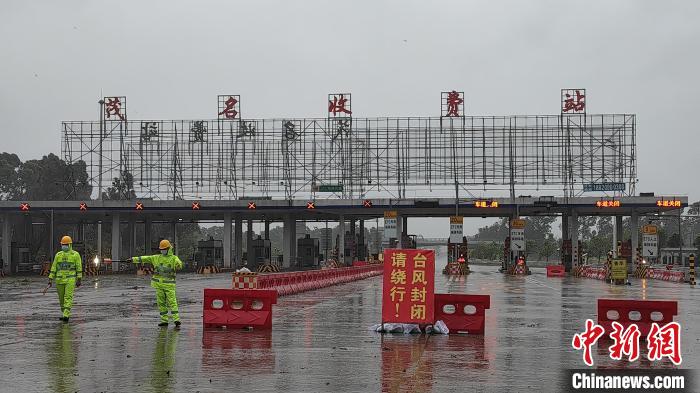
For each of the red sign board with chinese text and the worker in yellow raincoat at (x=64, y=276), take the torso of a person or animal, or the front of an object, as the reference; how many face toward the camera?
2

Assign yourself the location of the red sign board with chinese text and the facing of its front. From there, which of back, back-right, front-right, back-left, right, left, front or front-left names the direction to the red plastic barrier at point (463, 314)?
back-left

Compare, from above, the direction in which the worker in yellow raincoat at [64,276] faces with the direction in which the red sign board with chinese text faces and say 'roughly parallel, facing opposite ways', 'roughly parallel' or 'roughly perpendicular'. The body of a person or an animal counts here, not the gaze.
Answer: roughly parallel

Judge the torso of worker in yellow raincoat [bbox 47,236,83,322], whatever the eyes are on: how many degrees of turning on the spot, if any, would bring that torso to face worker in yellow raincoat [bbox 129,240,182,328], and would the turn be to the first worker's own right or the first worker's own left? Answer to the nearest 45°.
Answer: approximately 45° to the first worker's own left

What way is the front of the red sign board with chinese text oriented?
toward the camera

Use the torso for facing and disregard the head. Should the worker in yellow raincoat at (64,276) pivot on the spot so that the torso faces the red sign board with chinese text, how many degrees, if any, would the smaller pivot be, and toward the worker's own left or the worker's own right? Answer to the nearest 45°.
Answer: approximately 45° to the worker's own left

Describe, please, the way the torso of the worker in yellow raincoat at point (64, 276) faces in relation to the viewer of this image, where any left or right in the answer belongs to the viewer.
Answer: facing the viewer

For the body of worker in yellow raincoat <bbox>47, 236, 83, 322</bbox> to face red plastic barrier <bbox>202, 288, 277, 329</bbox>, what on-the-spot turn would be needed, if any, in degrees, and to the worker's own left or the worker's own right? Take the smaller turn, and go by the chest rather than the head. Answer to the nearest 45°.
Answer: approximately 45° to the worker's own left
